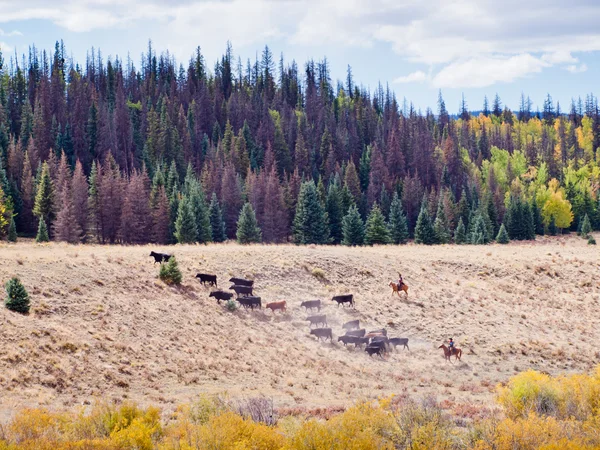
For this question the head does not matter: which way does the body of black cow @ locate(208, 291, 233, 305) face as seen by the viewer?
to the viewer's left

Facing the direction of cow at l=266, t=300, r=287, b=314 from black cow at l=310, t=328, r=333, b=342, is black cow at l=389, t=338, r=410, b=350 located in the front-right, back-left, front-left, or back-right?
back-right

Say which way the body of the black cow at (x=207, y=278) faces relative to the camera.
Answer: to the viewer's left

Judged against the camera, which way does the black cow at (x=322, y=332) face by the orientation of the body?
to the viewer's left

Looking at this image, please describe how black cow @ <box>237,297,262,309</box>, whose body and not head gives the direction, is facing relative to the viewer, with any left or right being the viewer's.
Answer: facing to the left of the viewer

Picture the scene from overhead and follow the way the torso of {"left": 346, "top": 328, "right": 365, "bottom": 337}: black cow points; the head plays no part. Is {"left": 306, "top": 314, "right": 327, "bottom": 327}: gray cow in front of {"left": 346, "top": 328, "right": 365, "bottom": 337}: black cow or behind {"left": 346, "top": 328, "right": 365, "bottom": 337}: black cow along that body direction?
in front

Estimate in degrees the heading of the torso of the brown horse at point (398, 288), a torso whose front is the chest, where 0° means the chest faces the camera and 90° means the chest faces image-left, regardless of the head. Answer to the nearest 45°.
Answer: approximately 90°

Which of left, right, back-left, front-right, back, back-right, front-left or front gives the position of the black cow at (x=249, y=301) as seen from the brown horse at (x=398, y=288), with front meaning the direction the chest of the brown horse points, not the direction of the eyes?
front-left

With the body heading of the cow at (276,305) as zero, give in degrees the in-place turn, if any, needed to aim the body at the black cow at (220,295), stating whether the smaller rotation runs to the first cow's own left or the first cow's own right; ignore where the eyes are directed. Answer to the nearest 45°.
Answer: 0° — it already faces it

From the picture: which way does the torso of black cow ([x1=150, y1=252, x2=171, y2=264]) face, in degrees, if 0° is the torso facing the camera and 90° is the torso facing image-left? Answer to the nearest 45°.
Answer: approximately 90°

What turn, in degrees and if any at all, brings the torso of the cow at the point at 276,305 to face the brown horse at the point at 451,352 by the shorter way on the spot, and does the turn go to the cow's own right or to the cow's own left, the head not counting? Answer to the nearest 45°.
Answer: approximately 135° to the cow's own left

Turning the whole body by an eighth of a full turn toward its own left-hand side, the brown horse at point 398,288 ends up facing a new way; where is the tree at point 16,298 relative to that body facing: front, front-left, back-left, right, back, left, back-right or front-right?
front

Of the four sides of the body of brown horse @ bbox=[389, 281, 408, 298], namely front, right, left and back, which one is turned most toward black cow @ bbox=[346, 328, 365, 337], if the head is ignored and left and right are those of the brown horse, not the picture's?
left

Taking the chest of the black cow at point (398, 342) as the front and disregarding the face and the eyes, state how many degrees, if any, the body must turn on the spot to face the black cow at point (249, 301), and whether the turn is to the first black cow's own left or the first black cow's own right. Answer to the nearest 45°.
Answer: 0° — it already faces it

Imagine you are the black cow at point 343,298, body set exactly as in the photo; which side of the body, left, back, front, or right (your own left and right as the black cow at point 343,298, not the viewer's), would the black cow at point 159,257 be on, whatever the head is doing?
front

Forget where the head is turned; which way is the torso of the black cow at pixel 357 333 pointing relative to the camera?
to the viewer's left
